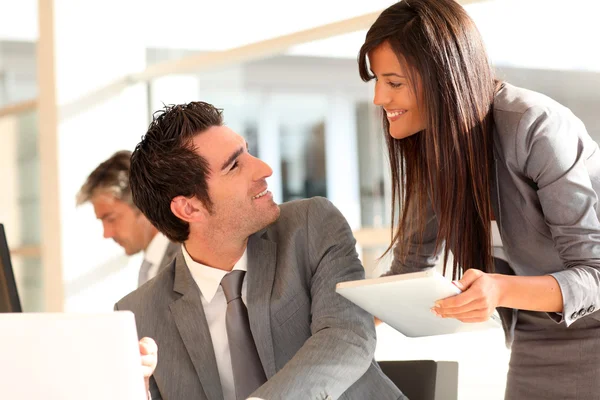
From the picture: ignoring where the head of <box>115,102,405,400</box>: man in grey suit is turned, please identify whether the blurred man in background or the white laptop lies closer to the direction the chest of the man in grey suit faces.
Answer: the white laptop

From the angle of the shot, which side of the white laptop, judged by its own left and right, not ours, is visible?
back

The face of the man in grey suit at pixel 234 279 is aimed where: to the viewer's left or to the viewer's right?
to the viewer's right

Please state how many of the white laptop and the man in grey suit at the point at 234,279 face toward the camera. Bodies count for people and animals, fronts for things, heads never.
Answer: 1

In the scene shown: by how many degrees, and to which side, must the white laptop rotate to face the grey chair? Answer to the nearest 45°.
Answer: approximately 45° to its right

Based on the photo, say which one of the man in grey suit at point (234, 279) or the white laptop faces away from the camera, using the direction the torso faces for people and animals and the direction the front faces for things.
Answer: the white laptop

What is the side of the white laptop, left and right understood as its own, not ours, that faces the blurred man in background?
front

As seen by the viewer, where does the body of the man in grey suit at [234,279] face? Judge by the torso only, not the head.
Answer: toward the camera

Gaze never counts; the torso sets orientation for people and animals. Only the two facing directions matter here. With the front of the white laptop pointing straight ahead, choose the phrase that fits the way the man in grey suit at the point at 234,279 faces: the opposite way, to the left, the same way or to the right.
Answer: the opposite way

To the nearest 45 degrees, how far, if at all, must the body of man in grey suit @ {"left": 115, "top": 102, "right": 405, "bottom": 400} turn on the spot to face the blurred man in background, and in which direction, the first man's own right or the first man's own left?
approximately 180°

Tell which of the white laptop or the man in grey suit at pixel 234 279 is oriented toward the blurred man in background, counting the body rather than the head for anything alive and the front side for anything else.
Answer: the white laptop

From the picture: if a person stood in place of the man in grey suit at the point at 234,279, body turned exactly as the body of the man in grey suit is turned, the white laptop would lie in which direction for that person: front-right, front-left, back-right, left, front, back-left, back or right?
front

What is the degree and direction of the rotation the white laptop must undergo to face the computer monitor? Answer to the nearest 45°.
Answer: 0° — it already faces it
